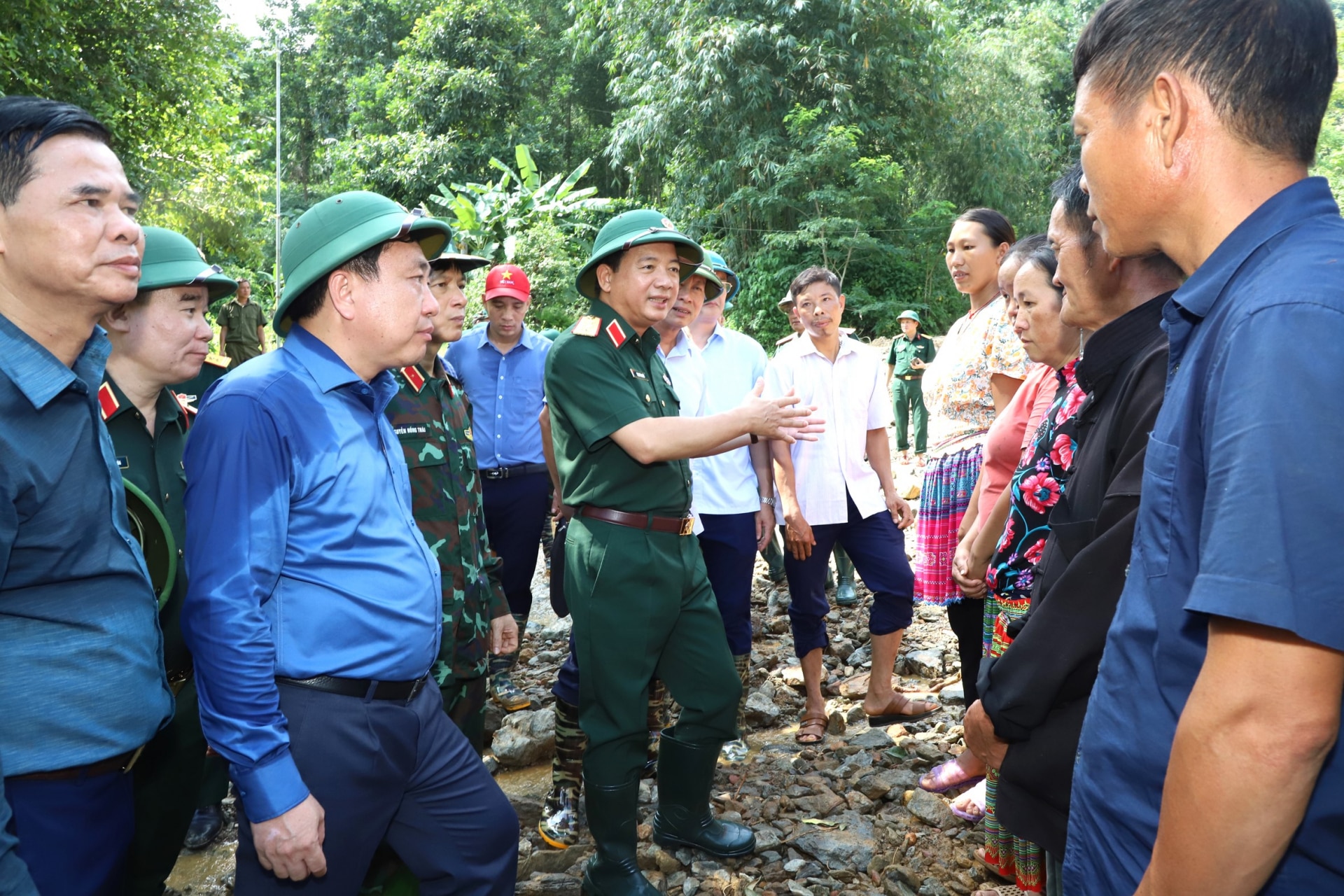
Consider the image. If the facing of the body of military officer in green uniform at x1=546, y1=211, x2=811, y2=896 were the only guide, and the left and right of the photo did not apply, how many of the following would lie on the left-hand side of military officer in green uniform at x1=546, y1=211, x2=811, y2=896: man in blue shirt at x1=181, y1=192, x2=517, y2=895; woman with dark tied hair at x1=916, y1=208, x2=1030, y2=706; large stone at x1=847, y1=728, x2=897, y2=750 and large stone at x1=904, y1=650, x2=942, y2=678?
3

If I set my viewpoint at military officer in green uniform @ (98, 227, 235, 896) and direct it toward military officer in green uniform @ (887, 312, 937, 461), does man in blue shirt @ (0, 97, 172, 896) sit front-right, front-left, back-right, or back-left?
back-right

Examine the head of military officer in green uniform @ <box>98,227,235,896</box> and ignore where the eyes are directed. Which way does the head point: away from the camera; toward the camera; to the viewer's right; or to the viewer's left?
to the viewer's right

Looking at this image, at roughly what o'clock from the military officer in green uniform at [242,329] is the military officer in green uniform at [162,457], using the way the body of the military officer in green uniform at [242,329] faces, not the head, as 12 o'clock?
the military officer in green uniform at [162,457] is roughly at 12 o'clock from the military officer in green uniform at [242,329].

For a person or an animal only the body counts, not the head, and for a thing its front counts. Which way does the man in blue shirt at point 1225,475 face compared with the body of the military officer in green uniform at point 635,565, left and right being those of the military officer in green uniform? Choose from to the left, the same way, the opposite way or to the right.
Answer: the opposite way

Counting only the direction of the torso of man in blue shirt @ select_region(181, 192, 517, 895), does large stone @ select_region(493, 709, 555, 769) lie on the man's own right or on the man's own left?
on the man's own left

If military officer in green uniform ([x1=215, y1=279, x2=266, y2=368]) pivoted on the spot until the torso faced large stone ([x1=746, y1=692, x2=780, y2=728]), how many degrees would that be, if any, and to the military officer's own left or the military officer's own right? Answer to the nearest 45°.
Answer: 0° — they already face it

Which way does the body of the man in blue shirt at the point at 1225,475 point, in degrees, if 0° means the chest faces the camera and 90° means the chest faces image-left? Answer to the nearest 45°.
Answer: approximately 90°

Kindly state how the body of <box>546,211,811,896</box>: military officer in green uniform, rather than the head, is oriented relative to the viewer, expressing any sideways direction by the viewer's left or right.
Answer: facing the viewer and to the right of the viewer

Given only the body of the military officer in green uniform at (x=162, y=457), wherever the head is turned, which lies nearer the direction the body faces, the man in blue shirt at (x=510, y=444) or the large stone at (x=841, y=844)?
the large stone

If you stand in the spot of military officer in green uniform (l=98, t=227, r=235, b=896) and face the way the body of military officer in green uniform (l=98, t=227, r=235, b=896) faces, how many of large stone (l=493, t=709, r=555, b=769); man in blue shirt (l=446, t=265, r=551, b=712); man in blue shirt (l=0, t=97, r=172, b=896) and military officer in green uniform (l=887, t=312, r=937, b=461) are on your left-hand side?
3

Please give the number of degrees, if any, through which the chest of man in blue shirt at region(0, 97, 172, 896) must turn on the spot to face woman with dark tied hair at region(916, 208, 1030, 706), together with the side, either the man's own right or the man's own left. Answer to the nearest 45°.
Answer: approximately 45° to the man's own left

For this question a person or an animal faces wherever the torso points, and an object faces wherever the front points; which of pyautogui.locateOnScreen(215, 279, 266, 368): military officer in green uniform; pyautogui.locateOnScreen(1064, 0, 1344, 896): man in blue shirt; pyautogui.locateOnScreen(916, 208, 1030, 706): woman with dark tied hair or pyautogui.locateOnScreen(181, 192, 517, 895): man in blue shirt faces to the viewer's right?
pyautogui.locateOnScreen(181, 192, 517, 895): man in blue shirt

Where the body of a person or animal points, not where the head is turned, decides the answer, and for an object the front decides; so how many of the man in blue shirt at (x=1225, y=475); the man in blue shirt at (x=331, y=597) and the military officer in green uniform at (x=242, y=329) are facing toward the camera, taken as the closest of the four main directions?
1

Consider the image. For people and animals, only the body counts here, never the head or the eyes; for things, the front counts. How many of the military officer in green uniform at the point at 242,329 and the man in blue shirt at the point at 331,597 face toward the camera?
1

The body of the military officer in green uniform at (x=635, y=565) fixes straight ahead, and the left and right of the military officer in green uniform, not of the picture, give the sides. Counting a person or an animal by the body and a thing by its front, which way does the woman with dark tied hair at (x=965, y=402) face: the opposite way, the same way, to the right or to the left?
to the right

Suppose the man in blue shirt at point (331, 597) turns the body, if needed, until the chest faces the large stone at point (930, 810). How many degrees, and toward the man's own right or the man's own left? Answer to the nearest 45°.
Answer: approximately 45° to the man's own left
